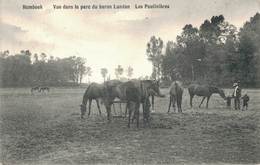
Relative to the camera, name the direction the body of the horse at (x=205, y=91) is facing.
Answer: to the viewer's right

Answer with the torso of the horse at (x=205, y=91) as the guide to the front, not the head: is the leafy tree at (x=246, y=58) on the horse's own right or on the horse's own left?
on the horse's own left

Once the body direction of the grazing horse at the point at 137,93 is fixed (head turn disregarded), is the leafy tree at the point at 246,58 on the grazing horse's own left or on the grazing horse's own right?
on the grazing horse's own left

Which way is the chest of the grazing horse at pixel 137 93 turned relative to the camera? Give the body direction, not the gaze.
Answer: to the viewer's right

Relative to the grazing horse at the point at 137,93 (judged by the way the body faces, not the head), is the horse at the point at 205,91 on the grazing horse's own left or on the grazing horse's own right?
on the grazing horse's own left

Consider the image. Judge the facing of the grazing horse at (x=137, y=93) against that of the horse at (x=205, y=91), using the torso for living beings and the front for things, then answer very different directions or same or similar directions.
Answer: same or similar directions
